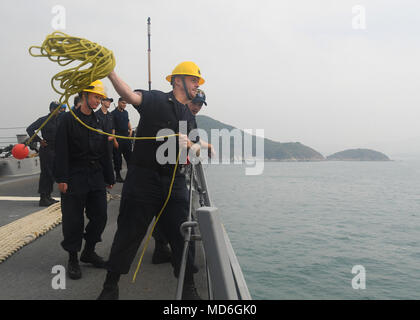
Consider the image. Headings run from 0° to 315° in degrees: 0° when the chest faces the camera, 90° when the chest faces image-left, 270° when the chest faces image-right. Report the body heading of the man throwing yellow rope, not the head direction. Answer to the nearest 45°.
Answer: approximately 315°

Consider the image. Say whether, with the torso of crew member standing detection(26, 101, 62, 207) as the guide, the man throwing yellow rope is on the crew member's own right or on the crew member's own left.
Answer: on the crew member's own right

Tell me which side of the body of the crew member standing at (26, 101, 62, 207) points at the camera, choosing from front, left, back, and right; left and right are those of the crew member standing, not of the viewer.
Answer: right

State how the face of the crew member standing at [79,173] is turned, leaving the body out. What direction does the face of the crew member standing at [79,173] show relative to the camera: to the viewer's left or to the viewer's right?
to the viewer's right

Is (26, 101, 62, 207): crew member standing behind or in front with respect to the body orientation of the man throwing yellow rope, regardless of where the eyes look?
behind
